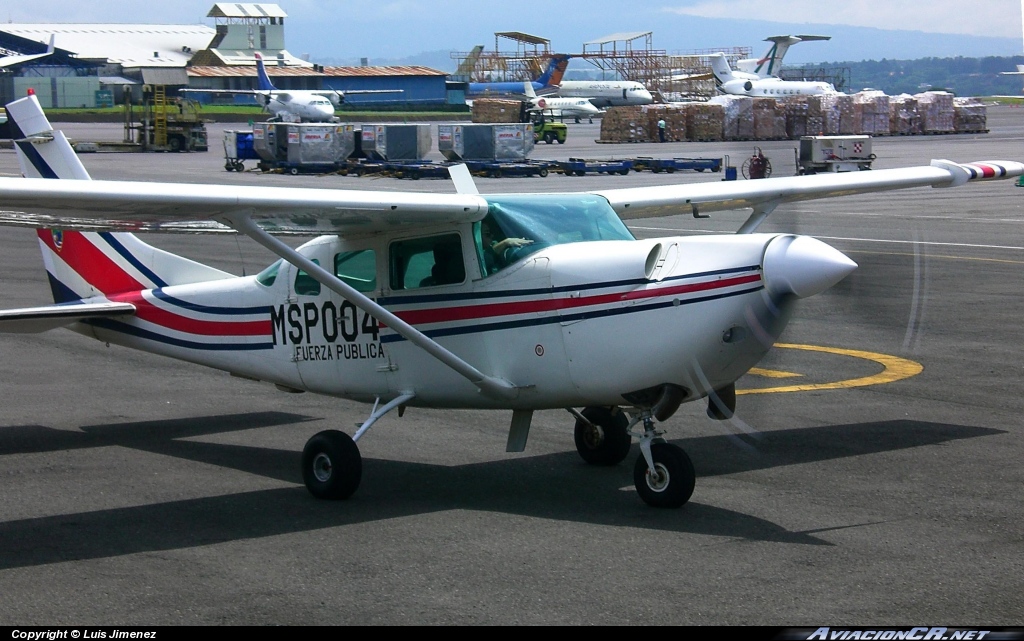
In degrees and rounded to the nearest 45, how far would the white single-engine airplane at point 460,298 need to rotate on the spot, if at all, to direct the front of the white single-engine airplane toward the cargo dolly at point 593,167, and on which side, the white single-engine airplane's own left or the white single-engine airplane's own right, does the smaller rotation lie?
approximately 135° to the white single-engine airplane's own left

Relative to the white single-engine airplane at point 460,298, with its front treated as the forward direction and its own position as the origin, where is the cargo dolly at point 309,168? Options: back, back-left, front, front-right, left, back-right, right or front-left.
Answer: back-left

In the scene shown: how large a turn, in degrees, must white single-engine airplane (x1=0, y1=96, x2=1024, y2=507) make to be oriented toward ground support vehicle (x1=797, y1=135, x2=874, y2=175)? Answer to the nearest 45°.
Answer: approximately 135° to its left

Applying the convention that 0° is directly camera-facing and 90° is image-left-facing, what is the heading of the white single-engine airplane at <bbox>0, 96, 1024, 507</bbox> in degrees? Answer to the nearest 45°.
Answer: approximately 315°

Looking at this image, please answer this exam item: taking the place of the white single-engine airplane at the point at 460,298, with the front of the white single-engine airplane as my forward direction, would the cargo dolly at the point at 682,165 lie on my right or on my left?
on my left
